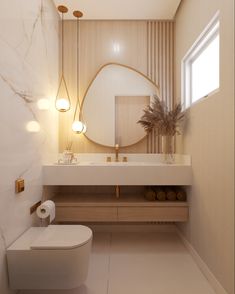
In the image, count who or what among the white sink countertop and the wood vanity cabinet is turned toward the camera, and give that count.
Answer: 2

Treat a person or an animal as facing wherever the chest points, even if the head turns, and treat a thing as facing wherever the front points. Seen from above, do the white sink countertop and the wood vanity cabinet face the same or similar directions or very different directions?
same or similar directions

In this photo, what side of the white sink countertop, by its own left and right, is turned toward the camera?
front

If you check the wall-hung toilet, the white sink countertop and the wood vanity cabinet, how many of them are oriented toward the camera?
2

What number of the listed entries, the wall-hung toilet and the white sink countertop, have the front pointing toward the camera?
1

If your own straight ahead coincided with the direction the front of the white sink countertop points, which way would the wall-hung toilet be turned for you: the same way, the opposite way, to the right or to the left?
to the left

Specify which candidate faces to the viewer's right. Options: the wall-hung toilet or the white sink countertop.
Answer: the wall-hung toilet

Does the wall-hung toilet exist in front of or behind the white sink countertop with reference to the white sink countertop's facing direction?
in front

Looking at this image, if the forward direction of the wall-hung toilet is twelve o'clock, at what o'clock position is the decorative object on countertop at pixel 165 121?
The decorative object on countertop is roughly at 11 o'clock from the wall-hung toilet.

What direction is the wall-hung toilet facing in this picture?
to the viewer's right

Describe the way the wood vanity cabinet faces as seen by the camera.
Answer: facing the viewer

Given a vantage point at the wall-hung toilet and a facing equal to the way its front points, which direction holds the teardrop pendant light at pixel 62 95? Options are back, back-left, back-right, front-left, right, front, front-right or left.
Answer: left
